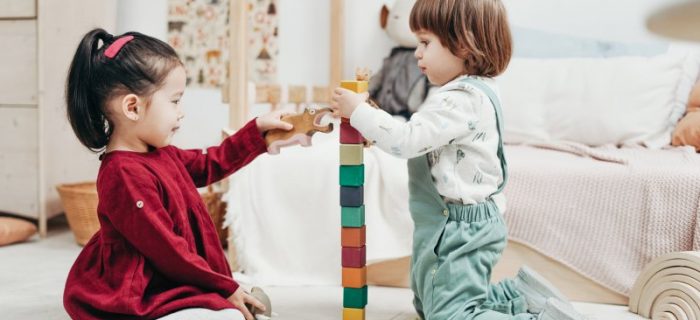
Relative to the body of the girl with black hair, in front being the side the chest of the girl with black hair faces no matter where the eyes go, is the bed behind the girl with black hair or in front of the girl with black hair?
in front

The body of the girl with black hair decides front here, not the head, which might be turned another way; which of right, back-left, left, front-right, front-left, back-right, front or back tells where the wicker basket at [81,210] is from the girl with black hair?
left

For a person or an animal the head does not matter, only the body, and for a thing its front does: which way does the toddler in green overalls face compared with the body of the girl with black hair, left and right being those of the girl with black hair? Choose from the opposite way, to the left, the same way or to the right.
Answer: the opposite way

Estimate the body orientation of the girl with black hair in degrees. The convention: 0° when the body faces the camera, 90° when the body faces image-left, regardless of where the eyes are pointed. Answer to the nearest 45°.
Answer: approximately 270°

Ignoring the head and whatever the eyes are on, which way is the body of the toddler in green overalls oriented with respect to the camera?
to the viewer's left

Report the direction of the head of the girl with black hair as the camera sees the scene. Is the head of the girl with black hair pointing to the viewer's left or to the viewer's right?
to the viewer's right

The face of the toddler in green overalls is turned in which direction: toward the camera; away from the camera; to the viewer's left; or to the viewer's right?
to the viewer's left

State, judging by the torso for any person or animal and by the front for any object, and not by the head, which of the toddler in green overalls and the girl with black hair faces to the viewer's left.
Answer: the toddler in green overalls
